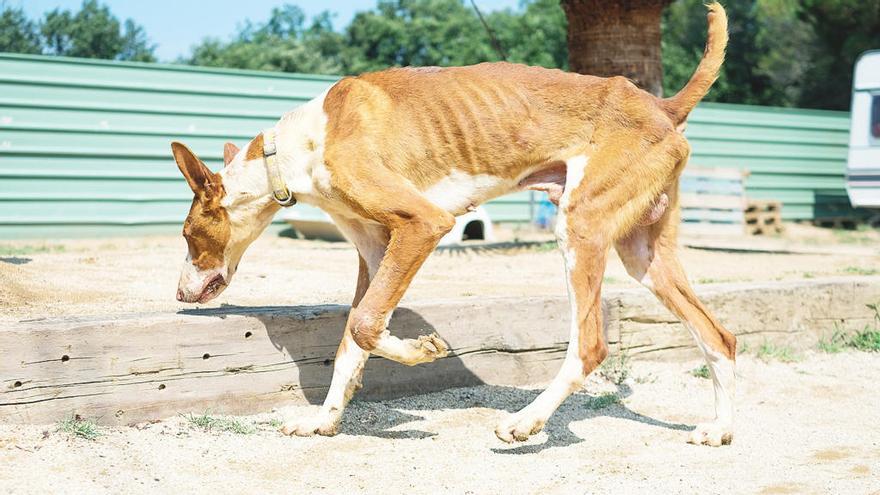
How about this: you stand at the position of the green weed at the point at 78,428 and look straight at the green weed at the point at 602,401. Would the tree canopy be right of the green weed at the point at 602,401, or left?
left

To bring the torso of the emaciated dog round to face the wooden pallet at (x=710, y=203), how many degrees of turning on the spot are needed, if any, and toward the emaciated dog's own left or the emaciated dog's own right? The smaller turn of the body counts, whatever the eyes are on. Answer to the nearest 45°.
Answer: approximately 90° to the emaciated dog's own right

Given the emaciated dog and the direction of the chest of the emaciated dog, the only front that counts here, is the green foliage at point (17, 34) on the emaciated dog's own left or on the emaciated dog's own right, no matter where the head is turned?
on the emaciated dog's own right

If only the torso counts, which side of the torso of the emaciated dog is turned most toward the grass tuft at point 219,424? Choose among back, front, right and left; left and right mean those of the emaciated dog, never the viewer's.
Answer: front

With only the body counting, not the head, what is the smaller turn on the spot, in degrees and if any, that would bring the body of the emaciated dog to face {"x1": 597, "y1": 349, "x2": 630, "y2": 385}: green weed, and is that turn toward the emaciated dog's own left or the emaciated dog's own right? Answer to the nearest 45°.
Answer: approximately 135° to the emaciated dog's own right

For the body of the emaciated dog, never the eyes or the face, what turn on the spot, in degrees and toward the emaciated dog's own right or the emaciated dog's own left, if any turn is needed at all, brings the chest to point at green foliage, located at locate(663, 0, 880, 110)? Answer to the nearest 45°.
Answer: approximately 90° to the emaciated dog's own right

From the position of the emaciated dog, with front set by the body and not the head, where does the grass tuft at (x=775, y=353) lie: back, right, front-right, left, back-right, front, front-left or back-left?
back-right

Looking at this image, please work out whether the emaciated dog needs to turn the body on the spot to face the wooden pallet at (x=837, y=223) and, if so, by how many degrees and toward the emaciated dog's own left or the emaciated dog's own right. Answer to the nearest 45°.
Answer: approximately 135° to the emaciated dog's own right

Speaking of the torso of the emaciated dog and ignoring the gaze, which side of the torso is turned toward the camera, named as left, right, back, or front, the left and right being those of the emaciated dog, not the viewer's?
left

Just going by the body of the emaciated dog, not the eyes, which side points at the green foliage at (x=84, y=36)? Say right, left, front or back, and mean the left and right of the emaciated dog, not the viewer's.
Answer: right

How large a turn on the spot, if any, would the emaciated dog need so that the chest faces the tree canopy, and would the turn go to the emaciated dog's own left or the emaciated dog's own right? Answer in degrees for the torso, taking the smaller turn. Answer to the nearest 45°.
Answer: approximately 90° to the emaciated dog's own right

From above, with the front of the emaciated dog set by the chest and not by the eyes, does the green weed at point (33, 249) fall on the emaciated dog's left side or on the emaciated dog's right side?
on the emaciated dog's right side
